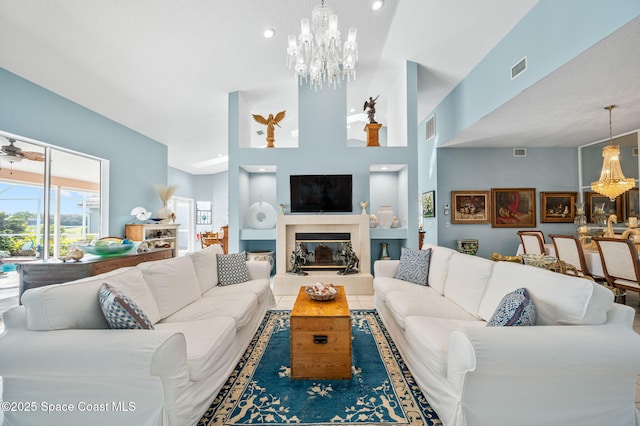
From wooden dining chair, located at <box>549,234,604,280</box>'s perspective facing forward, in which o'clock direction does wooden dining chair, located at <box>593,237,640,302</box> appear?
wooden dining chair, located at <box>593,237,640,302</box> is roughly at 3 o'clock from wooden dining chair, located at <box>549,234,604,280</box>.

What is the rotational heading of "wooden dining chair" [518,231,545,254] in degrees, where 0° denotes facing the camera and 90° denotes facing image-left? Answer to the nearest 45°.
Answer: approximately 225°

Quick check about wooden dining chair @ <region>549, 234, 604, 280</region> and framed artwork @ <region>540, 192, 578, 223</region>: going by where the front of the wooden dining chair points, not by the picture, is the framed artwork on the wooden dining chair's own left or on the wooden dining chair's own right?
on the wooden dining chair's own left

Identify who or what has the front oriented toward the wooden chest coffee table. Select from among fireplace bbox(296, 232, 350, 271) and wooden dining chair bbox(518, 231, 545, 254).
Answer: the fireplace

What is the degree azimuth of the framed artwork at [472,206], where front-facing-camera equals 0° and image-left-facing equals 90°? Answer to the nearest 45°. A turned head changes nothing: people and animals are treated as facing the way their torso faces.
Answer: approximately 0°

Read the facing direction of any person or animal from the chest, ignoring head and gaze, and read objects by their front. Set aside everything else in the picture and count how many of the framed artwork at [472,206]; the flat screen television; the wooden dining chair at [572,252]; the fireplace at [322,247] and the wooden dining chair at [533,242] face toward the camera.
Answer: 3

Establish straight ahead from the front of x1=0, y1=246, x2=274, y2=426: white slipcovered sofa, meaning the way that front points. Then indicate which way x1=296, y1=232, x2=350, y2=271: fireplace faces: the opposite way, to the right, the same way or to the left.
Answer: to the right

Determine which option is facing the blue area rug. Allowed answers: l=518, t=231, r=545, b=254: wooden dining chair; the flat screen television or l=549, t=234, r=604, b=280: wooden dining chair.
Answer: the flat screen television
